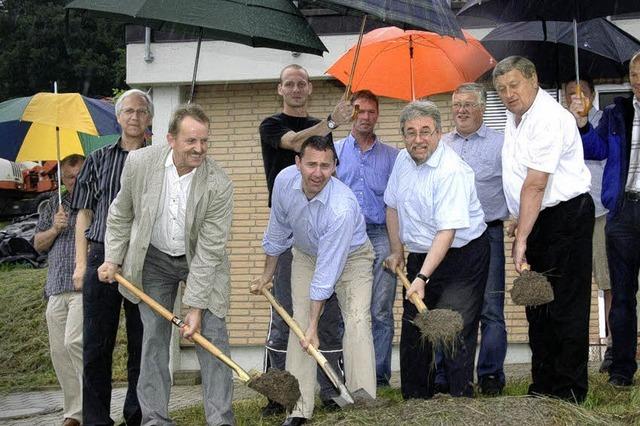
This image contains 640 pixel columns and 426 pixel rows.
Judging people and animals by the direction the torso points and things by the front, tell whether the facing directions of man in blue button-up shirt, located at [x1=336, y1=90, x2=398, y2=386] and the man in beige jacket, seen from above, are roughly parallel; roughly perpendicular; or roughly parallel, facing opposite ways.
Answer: roughly parallel

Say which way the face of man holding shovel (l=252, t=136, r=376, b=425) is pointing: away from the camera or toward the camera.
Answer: toward the camera

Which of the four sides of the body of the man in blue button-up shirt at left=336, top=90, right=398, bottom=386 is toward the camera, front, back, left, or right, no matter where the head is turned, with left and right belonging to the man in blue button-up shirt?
front

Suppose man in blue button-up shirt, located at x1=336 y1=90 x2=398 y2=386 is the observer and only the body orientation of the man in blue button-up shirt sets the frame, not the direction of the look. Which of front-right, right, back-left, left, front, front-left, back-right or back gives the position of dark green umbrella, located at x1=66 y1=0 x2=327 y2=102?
front-right

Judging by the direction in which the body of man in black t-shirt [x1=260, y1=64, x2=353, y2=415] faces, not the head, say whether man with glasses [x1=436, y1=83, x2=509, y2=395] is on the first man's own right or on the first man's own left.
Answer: on the first man's own left

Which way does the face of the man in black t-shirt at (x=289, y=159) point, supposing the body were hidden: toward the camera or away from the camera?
toward the camera

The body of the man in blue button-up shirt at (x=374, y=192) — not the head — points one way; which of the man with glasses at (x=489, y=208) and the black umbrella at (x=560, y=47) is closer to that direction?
the man with glasses

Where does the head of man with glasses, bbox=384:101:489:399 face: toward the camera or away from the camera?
toward the camera

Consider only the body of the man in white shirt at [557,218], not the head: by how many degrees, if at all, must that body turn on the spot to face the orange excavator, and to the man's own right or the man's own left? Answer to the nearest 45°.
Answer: approximately 90° to the man's own right

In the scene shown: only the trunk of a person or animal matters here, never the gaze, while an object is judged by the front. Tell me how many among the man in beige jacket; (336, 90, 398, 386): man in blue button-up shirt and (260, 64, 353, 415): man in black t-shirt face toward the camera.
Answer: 3

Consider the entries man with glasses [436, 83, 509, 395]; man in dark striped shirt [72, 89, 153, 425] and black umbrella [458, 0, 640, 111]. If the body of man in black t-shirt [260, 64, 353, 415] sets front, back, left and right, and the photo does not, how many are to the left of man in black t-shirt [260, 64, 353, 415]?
2

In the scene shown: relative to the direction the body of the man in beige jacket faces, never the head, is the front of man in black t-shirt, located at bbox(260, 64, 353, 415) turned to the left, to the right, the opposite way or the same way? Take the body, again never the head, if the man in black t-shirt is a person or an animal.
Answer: the same way

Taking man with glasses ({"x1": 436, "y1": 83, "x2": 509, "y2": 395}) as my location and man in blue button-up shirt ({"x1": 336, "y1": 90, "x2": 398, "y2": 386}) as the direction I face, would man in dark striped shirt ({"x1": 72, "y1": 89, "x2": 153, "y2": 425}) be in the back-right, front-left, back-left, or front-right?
front-left
